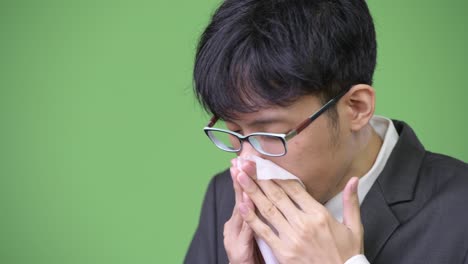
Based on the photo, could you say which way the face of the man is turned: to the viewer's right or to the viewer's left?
to the viewer's left

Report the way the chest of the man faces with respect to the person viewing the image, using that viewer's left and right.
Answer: facing the viewer and to the left of the viewer
